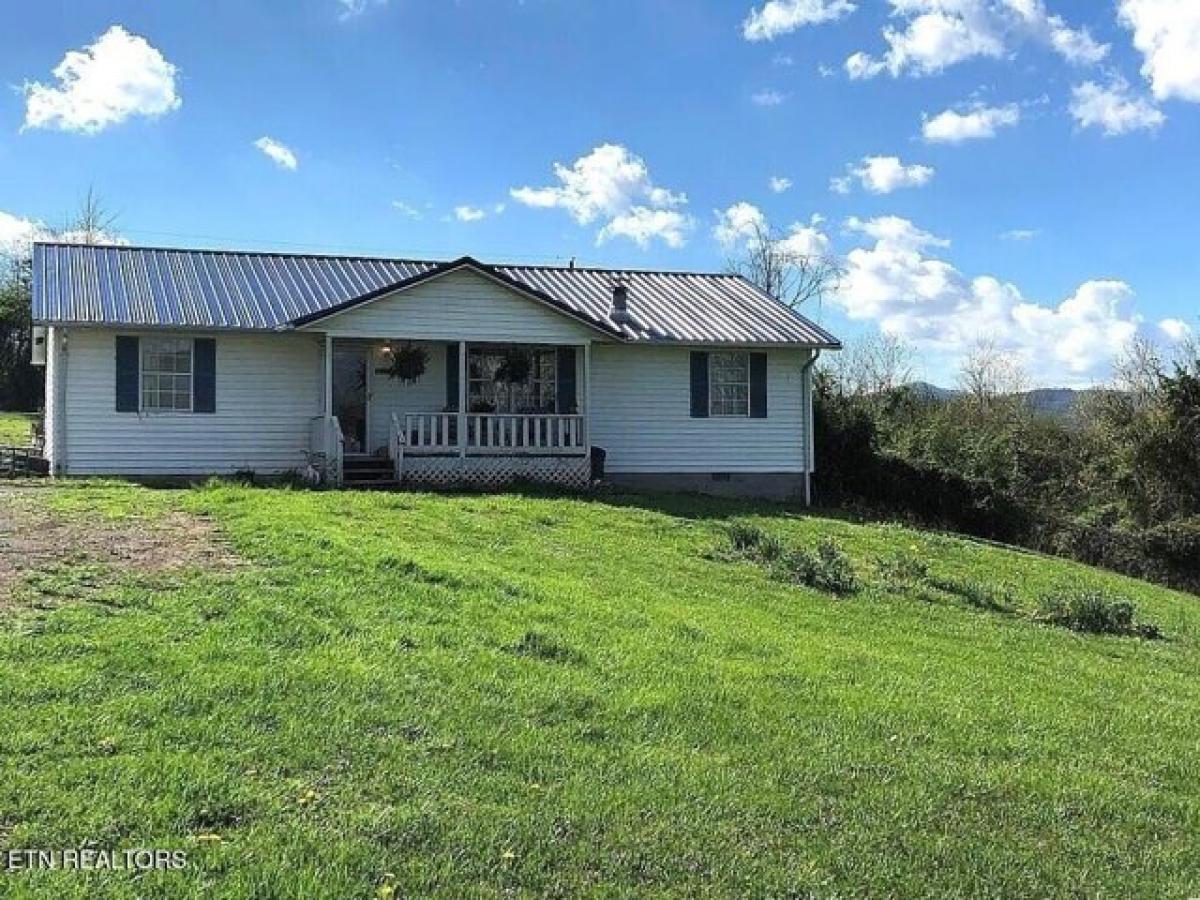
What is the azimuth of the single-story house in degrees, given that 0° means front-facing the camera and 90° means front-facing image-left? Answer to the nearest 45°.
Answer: approximately 0°

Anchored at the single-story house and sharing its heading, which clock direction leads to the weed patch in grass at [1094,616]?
The weed patch in grass is roughly at 11 o'clock from the single-story house.

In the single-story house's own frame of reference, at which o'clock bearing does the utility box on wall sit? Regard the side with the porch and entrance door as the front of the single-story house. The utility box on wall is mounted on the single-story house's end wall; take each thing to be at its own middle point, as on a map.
The utility box on wall is roughly at 4 o'clock from the single-story house.

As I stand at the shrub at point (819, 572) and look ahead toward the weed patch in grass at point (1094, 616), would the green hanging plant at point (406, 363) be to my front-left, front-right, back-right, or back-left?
back-left
